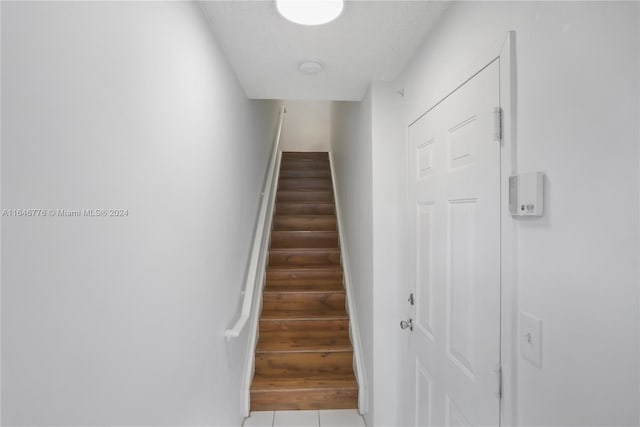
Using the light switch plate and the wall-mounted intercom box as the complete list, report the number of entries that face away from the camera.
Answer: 0

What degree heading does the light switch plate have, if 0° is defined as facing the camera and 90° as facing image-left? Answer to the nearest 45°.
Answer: approximately 45°

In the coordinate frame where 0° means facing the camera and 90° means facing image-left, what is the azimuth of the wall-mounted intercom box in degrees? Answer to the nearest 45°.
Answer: approximately 45°
